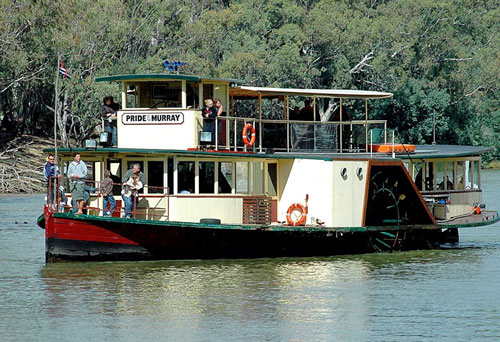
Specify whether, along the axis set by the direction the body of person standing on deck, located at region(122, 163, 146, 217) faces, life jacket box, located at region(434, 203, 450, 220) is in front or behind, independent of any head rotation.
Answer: behind

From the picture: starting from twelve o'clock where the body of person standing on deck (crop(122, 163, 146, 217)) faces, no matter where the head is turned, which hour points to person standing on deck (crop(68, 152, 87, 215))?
person standing on deck (crop(68, 152, 87, 215)) is roughly at 2 o'clock from person standing on deck (crop(122, 163, 146, 217)).

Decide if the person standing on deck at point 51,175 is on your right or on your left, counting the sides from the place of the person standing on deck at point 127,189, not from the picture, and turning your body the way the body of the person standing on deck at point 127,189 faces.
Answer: on your right

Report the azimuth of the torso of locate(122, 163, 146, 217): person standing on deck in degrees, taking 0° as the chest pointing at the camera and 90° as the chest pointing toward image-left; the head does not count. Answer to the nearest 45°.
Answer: approximately 45°

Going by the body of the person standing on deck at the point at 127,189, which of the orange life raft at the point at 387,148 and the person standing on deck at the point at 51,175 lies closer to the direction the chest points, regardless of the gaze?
the person standing on deck
